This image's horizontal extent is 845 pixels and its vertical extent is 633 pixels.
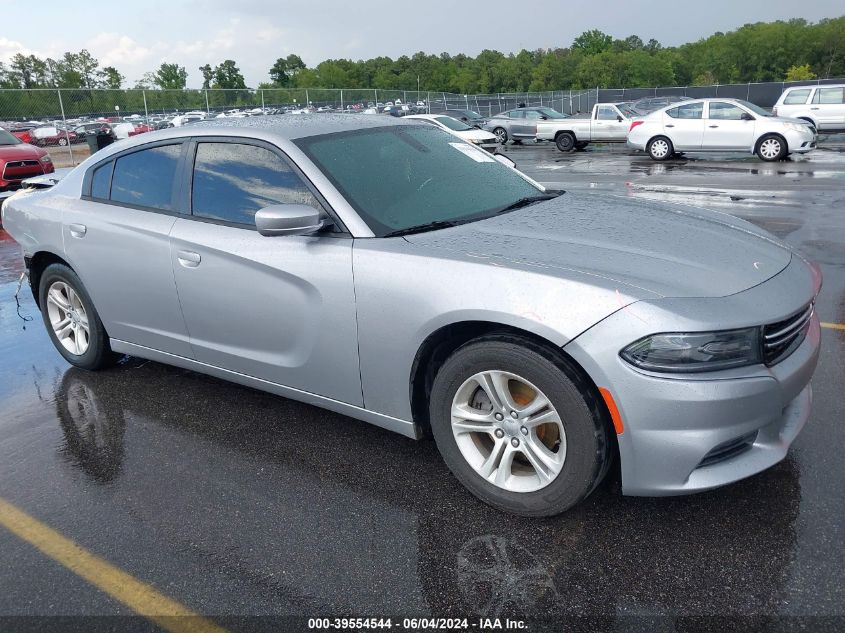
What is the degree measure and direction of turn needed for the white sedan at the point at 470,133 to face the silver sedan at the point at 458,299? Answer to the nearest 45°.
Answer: approximately 45° to its right

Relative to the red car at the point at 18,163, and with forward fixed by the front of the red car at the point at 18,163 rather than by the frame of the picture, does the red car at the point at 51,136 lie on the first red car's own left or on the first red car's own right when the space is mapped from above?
on the first red car's own left

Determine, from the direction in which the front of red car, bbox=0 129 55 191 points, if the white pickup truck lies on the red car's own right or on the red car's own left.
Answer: on the red car's own left

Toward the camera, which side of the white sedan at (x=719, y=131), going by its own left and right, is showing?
right

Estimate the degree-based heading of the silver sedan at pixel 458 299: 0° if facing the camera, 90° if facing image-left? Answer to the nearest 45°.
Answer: approximately 315°
